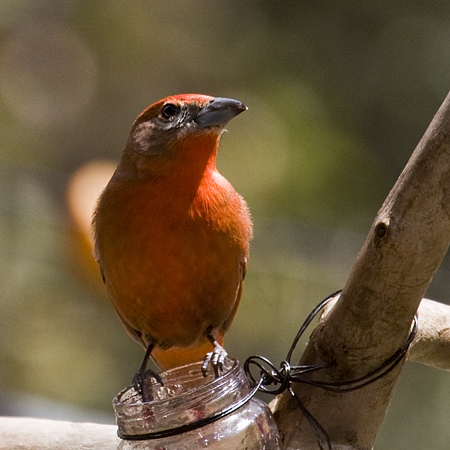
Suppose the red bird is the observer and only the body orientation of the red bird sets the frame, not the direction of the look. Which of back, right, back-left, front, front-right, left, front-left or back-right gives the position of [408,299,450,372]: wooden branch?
left

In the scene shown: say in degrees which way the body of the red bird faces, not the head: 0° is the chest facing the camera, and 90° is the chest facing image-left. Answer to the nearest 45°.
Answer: approximately 0°

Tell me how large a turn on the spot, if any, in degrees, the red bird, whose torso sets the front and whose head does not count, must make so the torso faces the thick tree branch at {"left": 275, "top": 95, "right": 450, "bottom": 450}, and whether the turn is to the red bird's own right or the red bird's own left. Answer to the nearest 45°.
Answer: approximately 45° to the red bird's own left
